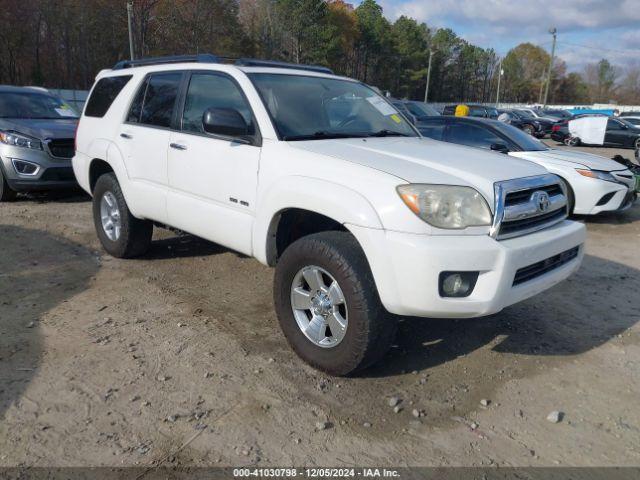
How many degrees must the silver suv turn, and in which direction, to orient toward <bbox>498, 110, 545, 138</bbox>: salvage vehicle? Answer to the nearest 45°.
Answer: approximately 90° to its left

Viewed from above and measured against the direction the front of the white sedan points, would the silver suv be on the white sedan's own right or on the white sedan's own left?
on the white sedan's own right

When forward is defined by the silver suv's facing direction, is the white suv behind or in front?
in front

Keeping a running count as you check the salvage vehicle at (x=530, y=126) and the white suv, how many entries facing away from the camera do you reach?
0

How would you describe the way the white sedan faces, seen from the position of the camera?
facing the viewer and to the right of the viewer

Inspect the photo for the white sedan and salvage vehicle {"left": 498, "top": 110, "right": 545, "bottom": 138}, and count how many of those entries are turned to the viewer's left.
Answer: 0

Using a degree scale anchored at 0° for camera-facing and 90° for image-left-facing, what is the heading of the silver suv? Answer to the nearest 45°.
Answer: approximately 315°

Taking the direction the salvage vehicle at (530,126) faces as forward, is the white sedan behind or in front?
in front

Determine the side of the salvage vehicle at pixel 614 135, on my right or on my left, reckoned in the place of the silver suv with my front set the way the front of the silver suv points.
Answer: on my left

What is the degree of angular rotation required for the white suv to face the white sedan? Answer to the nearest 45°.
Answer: approximately 90° to its left

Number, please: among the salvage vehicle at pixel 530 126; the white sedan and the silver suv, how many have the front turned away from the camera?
0
